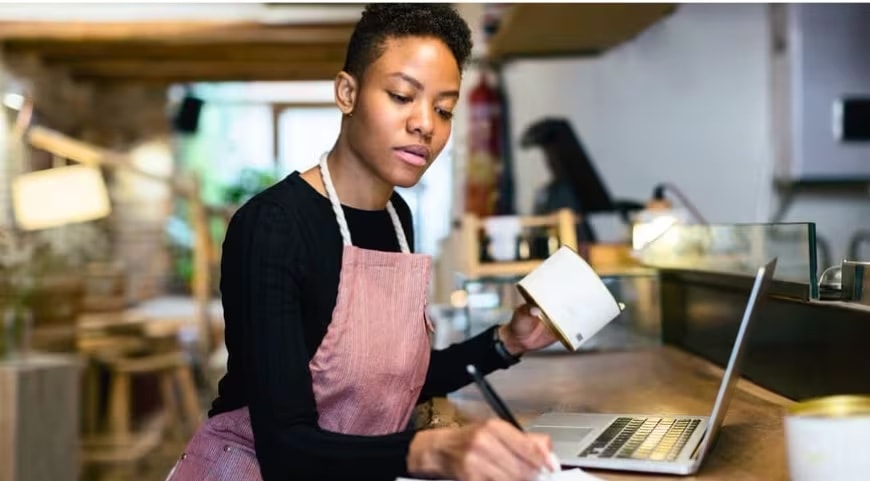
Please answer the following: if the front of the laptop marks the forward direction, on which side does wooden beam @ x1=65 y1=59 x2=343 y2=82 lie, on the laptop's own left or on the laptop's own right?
on the laptop's own right

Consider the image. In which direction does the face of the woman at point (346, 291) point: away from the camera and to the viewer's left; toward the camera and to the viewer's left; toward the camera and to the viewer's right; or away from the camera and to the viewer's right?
toward the camera and to the viewer's right

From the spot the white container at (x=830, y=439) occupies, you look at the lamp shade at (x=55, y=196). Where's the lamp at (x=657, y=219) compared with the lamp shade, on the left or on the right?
right

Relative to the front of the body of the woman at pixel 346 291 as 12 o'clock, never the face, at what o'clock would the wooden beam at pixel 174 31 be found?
The wooden beam is roughly at 7 o'clock from the woman.

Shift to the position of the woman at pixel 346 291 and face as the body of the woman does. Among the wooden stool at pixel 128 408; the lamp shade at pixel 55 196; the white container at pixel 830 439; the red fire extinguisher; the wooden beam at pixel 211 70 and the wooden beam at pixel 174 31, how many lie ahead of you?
1

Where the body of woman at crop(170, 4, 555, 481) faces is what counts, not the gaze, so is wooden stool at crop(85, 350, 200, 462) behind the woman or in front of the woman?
behind

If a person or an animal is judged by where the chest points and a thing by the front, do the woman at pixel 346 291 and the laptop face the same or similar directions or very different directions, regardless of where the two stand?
very different directions

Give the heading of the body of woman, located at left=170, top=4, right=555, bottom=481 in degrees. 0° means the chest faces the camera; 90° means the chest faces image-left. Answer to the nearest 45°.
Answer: approximately 315°

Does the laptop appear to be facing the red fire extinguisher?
no

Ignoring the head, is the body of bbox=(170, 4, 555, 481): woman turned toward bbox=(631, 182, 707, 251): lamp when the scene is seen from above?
no

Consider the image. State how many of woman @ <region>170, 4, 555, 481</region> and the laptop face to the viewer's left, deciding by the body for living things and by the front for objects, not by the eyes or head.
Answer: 1

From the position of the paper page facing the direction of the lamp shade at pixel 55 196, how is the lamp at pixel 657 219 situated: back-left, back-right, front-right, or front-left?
front-right

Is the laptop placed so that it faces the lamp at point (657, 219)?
no

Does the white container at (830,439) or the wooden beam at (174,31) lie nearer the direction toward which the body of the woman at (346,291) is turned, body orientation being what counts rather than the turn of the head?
the white container

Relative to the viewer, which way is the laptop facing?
to the viewer's left
